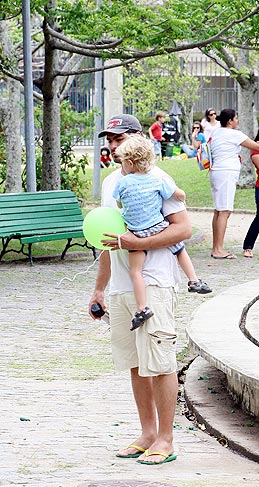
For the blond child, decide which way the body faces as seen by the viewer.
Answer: away from the camera

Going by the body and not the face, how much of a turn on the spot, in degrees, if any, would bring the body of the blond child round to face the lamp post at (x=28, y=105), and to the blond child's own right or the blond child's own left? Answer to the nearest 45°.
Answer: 0° — they already face it

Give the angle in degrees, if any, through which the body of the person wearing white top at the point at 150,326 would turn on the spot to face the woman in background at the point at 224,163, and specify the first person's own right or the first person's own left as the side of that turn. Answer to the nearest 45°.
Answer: approximately 135° to the first person's own right

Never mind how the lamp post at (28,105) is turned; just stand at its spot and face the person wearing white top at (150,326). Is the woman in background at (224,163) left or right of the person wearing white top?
left

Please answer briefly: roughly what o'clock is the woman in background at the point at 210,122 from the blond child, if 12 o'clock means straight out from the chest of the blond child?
The woman in background is roughly at 12 o'clock from the blond child.

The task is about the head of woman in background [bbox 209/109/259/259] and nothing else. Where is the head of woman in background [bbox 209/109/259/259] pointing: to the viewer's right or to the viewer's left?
to the viewer's right

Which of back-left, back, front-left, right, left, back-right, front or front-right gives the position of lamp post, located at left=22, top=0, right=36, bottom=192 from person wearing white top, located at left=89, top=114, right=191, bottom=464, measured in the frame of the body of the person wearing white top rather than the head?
back-right

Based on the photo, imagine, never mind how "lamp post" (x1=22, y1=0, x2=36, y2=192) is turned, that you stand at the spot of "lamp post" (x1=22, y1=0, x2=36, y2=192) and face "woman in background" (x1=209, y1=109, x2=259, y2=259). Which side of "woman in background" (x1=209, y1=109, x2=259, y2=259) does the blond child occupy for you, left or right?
right

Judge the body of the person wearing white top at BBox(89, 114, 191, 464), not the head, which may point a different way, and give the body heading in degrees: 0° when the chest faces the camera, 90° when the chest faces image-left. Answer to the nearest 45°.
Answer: approximately 45°
